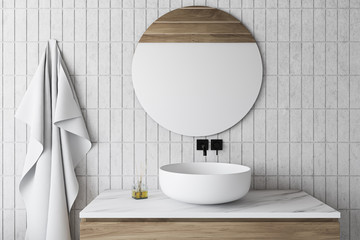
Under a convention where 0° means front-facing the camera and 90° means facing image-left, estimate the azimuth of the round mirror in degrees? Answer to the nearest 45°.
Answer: approximately 0°

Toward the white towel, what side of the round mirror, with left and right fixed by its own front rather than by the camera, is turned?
right

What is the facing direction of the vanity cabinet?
toward the camera

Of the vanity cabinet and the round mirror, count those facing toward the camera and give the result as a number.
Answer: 2
